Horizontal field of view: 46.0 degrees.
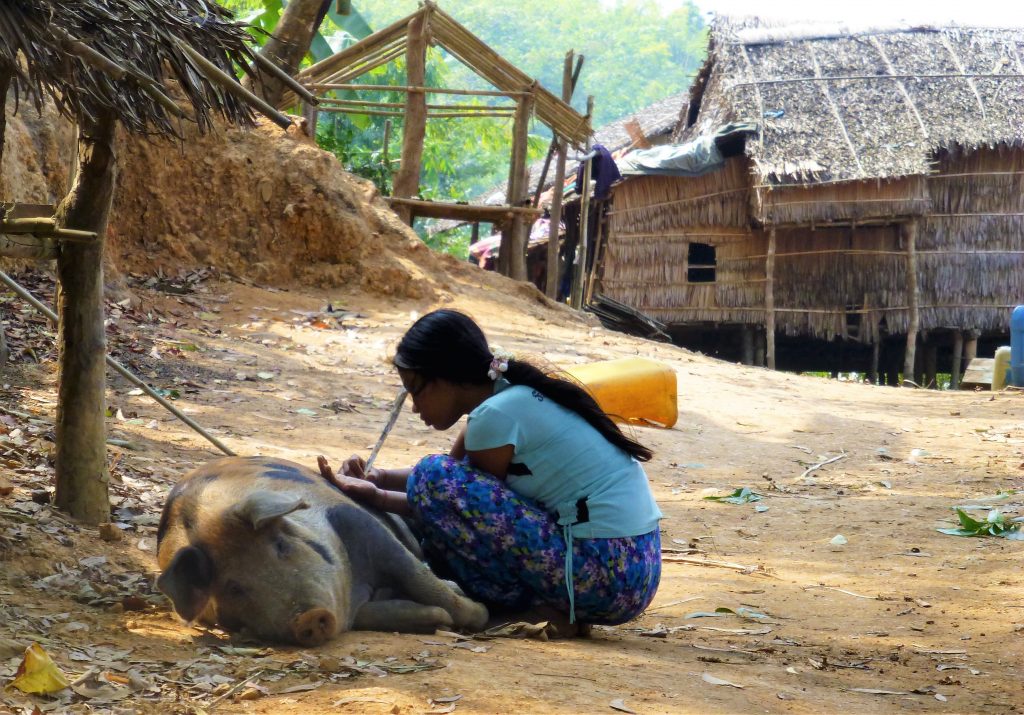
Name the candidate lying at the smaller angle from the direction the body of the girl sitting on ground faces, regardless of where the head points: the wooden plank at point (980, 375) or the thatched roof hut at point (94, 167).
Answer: the thatched roof hut

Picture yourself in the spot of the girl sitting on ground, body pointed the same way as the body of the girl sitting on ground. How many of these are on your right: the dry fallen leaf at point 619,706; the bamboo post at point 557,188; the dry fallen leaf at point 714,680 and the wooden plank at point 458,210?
2

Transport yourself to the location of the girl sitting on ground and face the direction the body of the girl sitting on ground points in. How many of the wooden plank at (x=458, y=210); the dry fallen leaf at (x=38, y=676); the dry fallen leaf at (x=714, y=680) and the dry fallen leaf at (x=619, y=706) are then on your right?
1

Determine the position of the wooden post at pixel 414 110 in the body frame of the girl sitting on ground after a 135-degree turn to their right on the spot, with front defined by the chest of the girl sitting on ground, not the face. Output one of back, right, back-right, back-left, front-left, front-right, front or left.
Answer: front-left

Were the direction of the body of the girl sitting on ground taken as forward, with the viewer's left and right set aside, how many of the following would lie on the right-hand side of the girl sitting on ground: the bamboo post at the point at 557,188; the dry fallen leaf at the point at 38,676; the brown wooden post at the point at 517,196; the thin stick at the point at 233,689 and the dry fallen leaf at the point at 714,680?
2

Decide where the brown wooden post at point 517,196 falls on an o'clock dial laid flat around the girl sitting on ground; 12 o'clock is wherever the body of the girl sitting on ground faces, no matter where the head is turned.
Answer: The brown wooden post is roughly at 3 o'clock from the girl sitting on ground.

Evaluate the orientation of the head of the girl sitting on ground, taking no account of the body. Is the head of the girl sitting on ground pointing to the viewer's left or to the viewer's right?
to the viewer's left

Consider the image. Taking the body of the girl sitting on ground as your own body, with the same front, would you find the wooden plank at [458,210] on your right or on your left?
on your right

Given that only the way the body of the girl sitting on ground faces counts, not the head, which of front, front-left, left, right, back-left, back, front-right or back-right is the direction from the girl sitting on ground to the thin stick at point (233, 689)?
front-left

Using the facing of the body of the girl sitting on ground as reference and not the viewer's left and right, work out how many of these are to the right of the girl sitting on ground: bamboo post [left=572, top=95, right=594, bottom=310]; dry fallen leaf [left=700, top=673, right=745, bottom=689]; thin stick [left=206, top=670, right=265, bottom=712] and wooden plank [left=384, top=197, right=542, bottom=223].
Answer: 2

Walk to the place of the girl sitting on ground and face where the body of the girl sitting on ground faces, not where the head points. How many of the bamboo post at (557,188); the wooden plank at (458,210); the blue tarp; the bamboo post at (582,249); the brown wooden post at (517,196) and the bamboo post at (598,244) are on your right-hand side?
6

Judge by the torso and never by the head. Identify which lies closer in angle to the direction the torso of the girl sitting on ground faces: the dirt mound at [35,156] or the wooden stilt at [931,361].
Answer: the dirt mound

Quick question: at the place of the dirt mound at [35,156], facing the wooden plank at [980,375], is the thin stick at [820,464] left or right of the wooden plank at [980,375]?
right

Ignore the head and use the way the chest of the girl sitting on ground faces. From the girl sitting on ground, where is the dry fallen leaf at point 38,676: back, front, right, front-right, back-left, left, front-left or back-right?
front-left

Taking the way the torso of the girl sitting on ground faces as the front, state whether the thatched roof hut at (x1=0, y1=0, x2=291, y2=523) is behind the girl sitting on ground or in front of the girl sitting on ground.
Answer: in front

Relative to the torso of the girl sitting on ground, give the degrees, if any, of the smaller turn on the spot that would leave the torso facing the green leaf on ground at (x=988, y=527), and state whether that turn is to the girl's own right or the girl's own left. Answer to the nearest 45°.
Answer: approximately 135° to the girl's own right

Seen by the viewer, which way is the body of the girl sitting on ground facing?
to the viewer's left
